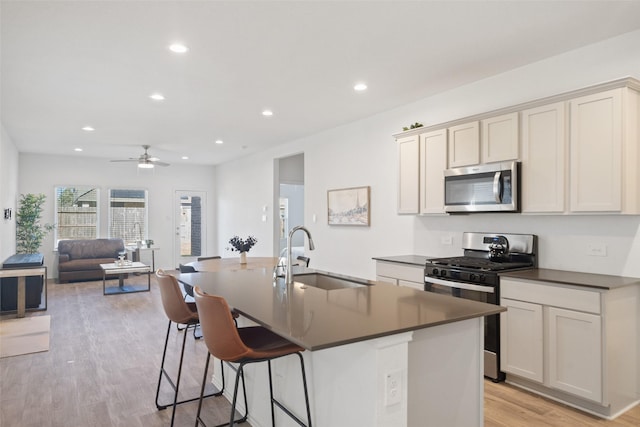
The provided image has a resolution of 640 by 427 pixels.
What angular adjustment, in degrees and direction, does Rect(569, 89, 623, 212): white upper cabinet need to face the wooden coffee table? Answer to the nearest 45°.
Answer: approximately 45° to its right

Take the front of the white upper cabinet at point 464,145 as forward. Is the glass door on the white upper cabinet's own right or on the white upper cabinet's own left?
on the white upper cabinet's own right

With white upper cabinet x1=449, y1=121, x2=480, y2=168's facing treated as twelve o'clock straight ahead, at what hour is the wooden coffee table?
The wooden coffee table is roughly at 2 o'clock from the white upper cabinet.
